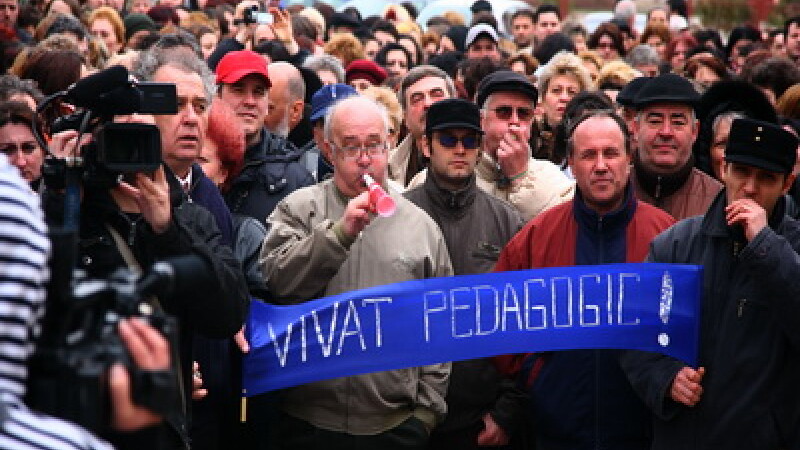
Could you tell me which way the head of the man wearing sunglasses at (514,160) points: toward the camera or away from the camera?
toward the camera

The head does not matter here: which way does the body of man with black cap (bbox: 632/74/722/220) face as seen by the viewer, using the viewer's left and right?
facing the viewer

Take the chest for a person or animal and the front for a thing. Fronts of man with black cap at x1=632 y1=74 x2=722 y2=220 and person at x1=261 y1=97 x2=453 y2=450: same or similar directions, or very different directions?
same or similar directions

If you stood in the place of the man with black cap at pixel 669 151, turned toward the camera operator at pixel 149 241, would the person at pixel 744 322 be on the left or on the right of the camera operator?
left

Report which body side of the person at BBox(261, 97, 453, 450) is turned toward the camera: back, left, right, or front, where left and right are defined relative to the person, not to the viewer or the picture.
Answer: front

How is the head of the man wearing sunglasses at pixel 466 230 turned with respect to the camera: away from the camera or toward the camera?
toward the camera

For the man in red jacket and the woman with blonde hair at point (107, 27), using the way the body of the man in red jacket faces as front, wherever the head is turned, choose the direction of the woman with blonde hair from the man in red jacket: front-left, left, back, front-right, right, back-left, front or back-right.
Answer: back-right

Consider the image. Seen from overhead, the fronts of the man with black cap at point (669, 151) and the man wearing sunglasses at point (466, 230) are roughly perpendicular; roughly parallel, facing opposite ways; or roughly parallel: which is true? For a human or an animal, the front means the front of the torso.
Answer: roughly parallel

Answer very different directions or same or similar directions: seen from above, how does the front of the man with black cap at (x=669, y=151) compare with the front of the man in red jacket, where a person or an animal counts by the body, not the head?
same or similar directions
